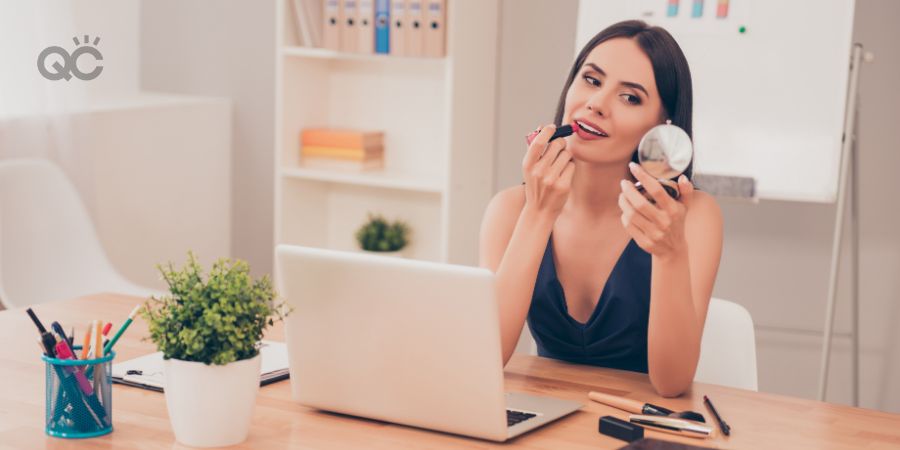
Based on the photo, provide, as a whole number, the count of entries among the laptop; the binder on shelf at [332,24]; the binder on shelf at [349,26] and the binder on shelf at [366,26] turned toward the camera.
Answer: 3

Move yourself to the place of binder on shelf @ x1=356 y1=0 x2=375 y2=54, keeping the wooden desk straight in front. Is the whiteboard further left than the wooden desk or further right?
left

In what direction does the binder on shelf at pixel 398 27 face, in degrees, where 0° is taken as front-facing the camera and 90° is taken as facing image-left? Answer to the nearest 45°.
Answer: approximately 0°

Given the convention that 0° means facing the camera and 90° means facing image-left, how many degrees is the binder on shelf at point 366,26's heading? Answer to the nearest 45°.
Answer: approximately 0°

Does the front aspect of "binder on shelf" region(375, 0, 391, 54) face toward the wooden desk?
yes

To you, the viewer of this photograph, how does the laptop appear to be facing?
facing away from the viewer and to the right of the viewer

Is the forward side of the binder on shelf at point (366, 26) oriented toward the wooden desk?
yes

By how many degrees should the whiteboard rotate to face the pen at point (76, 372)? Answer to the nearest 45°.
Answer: approximately 45° to its right
